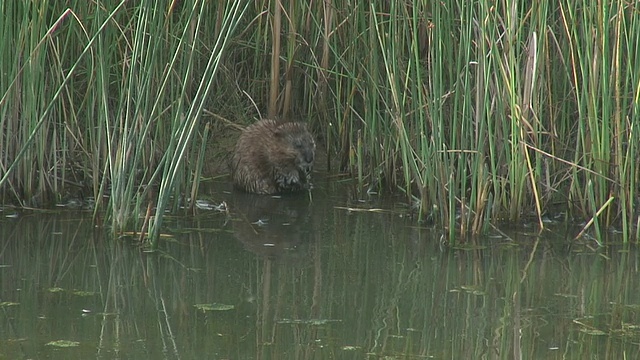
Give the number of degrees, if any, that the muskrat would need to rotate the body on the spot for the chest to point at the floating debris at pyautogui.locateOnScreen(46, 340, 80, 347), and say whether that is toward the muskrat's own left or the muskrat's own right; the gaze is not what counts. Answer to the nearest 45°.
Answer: approximately 45° to the muskrat's own right

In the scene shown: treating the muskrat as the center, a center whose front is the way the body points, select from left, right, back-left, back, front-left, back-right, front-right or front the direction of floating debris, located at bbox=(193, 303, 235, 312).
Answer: front-right

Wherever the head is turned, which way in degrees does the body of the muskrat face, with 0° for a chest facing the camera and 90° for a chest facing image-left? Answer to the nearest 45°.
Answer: approximately 315°

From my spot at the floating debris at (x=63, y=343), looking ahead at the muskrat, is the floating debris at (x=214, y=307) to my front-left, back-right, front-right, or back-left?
front-right
